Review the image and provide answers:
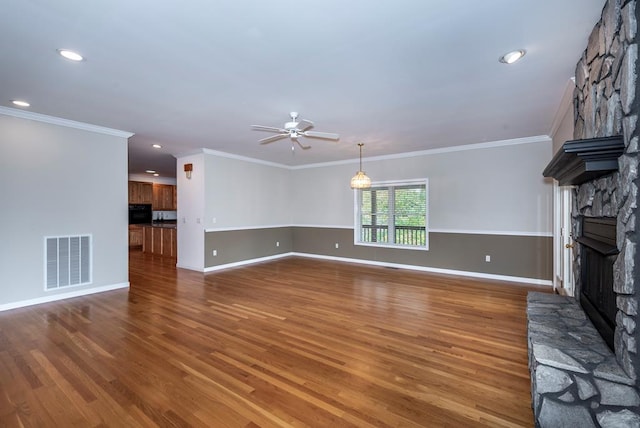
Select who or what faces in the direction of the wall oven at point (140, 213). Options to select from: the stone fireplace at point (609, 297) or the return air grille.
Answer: the stone fireplace

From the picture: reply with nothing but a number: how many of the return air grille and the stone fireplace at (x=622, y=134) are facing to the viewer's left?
1

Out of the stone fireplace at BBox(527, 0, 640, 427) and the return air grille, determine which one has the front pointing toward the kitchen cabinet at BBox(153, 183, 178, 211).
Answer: the stone fireplace

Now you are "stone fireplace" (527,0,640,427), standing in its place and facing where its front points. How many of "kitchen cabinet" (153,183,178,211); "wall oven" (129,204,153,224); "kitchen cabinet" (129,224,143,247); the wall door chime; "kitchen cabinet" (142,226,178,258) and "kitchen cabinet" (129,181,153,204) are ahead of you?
6

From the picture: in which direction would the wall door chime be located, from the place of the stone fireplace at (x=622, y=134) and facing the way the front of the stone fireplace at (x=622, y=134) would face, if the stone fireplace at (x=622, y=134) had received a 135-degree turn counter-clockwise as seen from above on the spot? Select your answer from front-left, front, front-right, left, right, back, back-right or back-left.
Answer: back-right

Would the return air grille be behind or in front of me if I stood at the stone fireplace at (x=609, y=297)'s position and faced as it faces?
in front

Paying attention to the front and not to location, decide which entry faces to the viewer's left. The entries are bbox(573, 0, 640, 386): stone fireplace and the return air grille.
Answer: the stone fireplace

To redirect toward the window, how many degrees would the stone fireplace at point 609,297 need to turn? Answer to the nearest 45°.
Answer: approximately 45° to its right

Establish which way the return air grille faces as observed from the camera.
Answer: facing the viewer and to the right of the viewer

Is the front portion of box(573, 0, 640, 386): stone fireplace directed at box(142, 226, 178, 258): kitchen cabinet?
yes

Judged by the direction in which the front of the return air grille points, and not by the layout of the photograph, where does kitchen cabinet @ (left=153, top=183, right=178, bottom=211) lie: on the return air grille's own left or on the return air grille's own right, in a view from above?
on the return air grille's own left

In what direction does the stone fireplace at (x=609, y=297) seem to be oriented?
to the viewer's left

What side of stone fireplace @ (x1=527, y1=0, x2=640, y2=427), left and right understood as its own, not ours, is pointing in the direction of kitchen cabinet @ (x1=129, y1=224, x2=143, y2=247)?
front

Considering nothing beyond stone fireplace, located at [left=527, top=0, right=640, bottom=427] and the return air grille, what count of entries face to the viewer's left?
1
